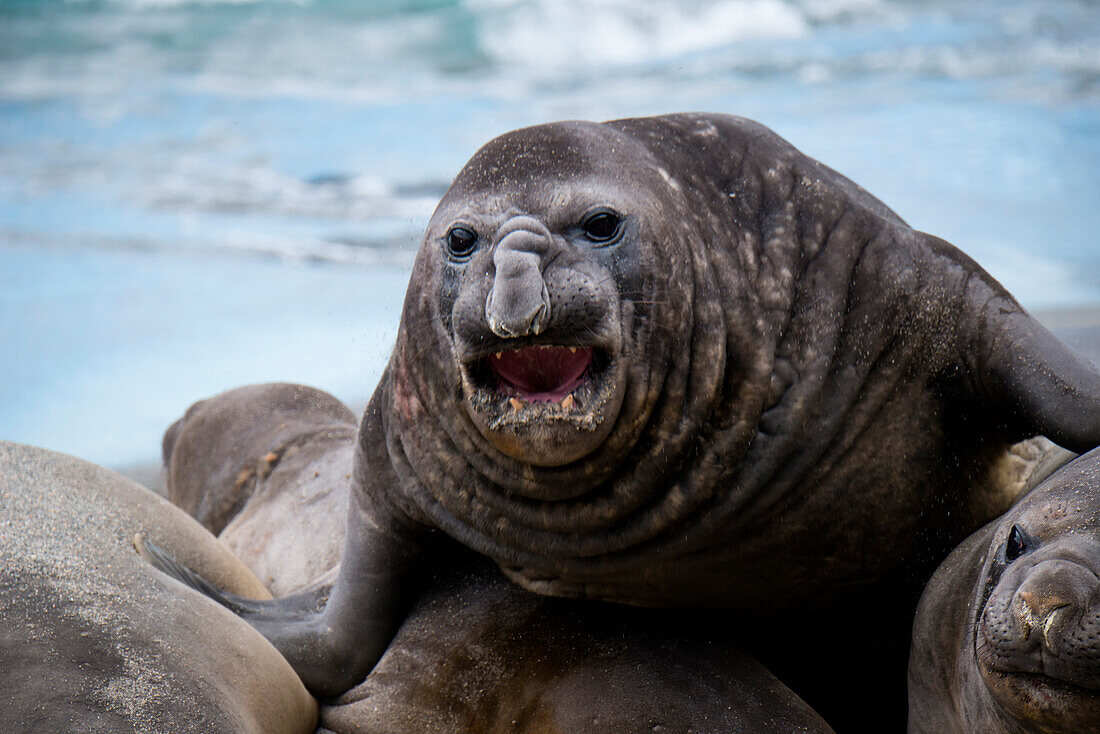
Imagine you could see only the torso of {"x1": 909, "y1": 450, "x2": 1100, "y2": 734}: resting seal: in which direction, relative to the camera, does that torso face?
toward the camera

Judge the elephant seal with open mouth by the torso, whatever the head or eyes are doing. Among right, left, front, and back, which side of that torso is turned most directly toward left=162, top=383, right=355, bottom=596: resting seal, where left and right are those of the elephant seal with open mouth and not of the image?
right

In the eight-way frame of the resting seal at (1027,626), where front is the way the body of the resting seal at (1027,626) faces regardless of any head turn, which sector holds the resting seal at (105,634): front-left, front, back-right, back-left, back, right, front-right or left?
right

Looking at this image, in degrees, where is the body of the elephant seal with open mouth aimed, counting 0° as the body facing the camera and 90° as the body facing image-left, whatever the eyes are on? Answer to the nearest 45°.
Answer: approximately 45°

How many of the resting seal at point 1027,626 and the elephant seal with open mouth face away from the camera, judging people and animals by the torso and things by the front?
0

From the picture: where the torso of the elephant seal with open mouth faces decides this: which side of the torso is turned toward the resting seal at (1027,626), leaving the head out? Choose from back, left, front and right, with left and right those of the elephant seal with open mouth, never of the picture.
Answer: left
